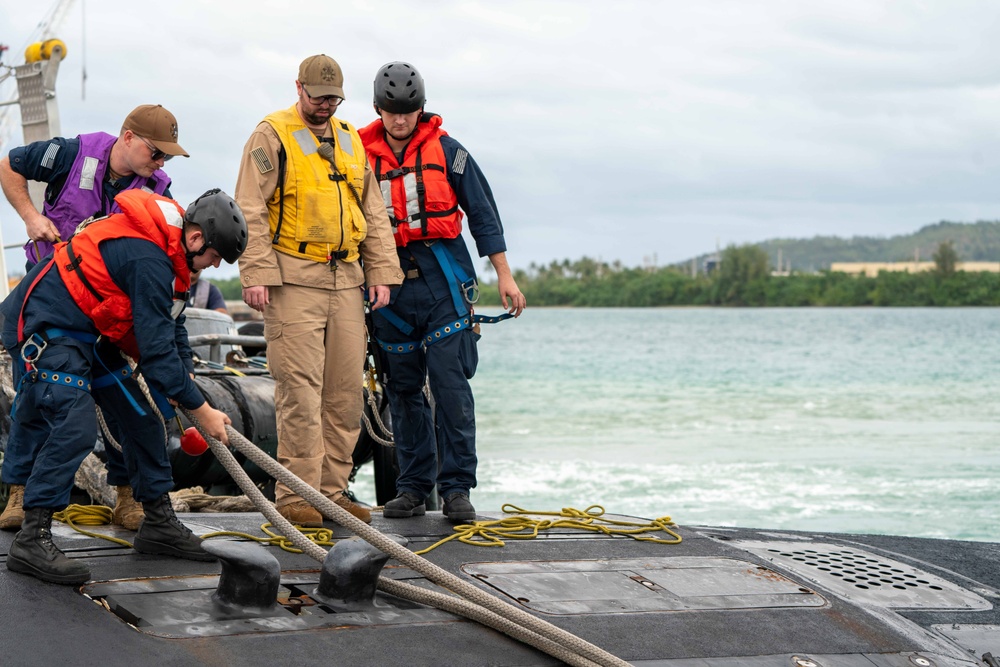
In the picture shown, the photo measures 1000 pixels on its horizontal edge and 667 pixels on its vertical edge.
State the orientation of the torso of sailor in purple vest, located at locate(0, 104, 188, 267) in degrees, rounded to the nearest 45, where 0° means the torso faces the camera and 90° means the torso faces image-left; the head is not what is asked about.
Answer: approximately 315°

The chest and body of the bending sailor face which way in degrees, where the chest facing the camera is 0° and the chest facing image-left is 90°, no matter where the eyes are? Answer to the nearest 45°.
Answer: approximately 270°

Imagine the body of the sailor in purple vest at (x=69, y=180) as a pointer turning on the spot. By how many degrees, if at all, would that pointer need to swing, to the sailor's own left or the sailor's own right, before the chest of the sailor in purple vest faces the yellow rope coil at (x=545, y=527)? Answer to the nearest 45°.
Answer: approximately 45° to the sailor's own left

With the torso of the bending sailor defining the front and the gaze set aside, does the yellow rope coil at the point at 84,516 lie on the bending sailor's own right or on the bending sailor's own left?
on the bending sailor's own left

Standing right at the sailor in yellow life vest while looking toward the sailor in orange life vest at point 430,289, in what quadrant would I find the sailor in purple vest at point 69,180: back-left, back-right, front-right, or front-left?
back-left

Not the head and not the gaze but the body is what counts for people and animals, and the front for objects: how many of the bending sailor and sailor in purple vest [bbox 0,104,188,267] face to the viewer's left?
0

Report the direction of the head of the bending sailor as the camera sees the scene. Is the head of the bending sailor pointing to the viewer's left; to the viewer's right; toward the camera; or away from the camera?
to the viewer's right
